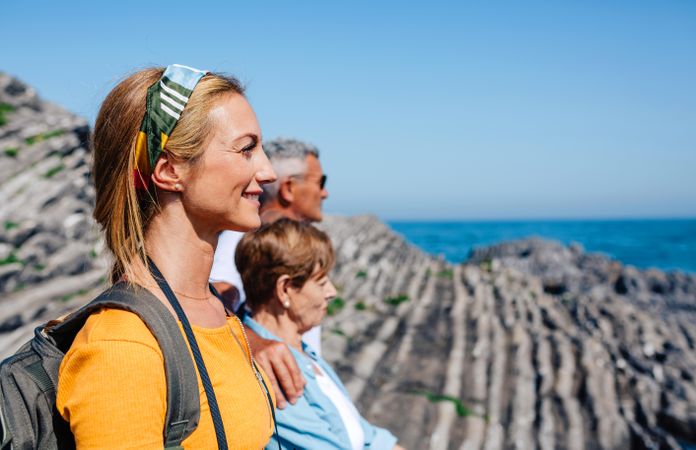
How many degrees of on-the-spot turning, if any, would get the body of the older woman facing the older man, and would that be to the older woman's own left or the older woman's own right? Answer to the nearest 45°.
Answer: approximately 90° to the older woman's own left

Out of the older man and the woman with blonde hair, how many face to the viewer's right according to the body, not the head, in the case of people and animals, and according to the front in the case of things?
2

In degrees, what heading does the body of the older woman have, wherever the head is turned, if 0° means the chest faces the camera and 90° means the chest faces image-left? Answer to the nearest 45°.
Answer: approximately 270°

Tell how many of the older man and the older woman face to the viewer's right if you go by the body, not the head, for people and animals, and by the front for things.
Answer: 2

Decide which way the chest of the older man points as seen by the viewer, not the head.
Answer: to the viewer's right

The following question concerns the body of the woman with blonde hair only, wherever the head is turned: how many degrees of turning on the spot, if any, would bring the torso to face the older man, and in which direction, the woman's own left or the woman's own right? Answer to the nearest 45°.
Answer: approximately 90° to the woman's own left

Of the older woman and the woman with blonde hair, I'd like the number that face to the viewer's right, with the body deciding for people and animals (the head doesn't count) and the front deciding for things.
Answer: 2

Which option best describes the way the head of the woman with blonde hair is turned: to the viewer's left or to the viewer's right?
to the viewer's right

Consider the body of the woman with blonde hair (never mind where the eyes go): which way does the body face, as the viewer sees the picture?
to the viewer's right

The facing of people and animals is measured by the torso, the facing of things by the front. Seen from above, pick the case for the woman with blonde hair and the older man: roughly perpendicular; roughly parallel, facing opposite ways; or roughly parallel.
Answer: roughly parallel

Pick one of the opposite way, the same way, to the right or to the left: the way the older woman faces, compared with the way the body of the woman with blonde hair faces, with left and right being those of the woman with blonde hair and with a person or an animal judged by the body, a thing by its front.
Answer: the same way

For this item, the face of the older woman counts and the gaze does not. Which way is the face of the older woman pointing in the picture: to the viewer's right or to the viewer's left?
to the viewer's right

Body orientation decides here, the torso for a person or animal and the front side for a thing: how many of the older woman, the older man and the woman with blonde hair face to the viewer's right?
3

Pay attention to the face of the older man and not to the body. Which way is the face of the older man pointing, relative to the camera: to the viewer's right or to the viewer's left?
to the viewer's right

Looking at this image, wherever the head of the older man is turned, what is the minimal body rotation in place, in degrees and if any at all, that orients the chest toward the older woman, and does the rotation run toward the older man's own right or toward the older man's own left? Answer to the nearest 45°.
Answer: approximately 90° to the older man's own right

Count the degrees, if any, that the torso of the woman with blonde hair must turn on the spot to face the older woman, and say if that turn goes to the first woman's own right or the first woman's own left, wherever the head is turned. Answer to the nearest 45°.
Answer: approximately 45° to the first woman's own left

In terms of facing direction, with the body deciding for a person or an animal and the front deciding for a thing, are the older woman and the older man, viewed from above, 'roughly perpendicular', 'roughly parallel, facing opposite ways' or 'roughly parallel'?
roughly parallel
